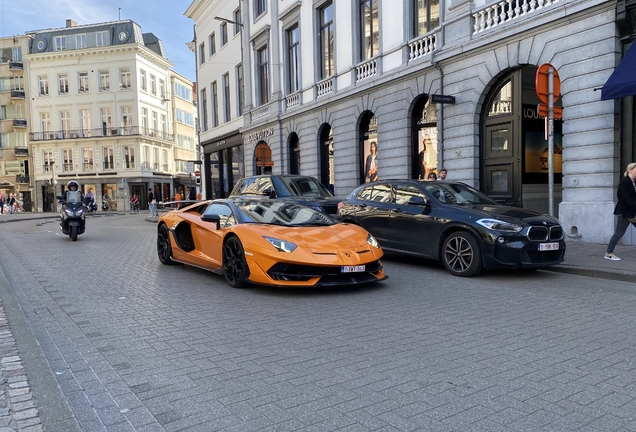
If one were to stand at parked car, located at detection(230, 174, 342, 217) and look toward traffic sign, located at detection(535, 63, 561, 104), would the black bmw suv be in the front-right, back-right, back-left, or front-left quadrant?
front-right

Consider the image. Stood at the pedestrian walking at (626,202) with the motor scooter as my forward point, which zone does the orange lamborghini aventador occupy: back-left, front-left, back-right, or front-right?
front-left

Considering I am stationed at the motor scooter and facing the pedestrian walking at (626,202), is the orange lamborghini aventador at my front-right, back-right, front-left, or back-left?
front-right

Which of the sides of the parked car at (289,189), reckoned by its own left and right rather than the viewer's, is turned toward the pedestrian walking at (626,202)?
front

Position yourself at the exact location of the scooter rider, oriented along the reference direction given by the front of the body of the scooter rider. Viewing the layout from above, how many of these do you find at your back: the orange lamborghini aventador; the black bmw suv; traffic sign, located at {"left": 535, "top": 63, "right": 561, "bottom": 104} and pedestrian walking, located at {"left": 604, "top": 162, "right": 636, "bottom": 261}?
0

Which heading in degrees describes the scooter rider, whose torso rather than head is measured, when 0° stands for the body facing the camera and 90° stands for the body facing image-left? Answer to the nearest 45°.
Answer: approximately 0°

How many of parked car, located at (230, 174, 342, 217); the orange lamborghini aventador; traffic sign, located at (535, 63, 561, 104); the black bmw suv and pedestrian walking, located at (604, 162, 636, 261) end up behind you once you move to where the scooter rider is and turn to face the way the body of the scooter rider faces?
0

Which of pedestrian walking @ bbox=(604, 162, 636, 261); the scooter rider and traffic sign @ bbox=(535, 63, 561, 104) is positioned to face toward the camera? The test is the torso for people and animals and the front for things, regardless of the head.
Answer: the scooter rider

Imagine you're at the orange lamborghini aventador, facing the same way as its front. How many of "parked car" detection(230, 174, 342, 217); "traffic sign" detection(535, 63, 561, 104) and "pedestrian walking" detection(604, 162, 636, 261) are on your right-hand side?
0

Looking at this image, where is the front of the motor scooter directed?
toward the camera

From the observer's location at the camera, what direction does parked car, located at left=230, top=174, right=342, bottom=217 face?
facing the viewer and to the right of the viewer
